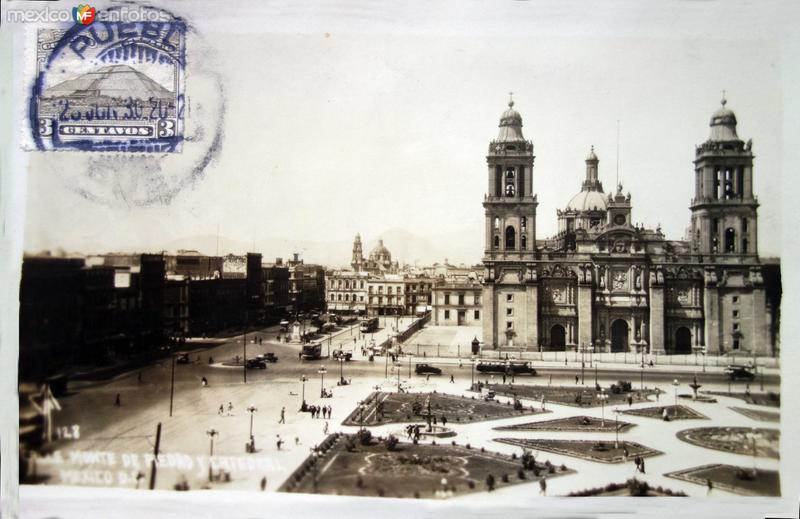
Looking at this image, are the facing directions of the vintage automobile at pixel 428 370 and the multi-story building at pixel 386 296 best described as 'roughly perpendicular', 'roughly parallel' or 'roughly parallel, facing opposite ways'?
roughly perpendicular

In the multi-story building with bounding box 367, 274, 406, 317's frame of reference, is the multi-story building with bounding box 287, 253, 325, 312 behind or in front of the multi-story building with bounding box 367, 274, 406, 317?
in front

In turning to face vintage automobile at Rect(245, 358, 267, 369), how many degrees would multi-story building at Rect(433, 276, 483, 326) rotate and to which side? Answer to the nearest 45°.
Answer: approximately 45° to its right

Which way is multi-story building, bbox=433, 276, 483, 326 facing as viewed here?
toward the camera

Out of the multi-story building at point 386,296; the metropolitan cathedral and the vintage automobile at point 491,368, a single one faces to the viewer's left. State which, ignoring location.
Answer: the vintage automobile

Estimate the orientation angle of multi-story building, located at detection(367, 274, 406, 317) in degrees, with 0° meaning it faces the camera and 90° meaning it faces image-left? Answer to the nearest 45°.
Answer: approximately 0°

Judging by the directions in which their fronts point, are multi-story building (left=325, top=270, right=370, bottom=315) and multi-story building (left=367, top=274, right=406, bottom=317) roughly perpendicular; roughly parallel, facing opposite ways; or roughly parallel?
roughly parallel

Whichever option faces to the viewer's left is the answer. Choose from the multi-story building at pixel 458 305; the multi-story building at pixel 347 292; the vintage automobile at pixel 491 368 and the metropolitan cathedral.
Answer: the vintage automobile

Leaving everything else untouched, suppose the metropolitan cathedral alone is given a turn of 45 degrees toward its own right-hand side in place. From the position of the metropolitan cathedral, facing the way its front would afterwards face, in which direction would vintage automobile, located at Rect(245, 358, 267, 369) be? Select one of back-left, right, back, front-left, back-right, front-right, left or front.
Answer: front

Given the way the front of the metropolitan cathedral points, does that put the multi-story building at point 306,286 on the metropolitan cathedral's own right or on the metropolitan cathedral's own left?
on the metropolitan cathedral's own right

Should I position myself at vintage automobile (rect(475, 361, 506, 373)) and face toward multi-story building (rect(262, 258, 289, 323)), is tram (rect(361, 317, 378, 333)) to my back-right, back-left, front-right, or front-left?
front-right

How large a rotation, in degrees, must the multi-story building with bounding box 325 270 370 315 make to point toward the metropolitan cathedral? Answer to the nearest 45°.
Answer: approximately 90° to its left

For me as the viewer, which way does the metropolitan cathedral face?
facing the viewer
